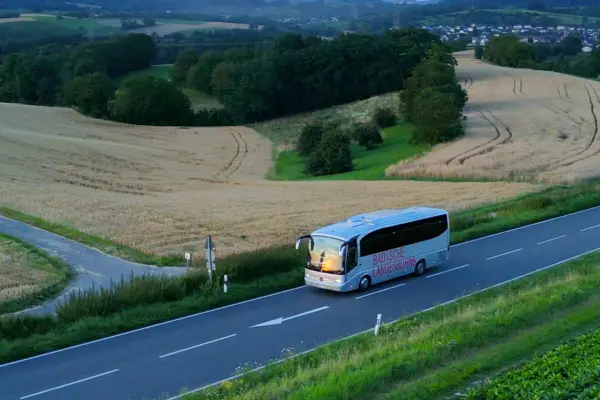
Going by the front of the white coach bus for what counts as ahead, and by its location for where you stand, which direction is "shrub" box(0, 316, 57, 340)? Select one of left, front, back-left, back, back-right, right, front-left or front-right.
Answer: front

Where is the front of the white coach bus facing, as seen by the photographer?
facing the viewer and to the left of the viewer
